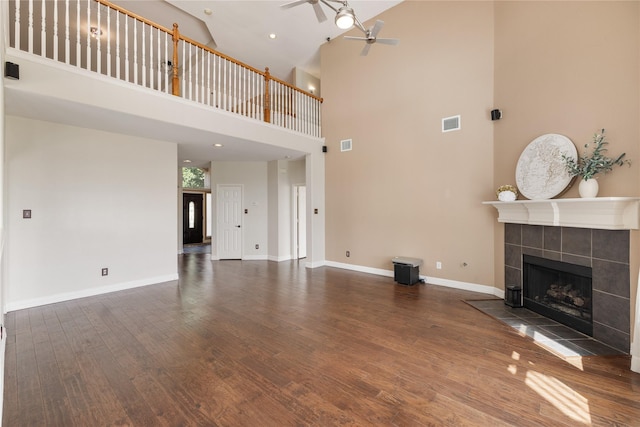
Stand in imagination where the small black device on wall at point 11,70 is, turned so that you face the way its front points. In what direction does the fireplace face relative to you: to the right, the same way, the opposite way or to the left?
the opposite way

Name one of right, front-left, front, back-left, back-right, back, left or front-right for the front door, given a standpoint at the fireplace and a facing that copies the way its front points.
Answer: front-right

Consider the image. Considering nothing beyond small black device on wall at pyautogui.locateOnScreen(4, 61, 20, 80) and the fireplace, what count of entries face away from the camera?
0

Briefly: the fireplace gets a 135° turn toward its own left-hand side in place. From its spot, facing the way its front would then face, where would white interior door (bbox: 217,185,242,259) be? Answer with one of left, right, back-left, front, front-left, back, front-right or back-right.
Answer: back

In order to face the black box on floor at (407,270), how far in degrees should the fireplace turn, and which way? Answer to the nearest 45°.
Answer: approximately 45° to its right

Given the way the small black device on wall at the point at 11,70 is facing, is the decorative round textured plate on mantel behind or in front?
in front

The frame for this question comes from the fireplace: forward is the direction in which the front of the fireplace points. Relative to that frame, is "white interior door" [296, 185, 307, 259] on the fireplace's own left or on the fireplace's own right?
on the fireplace's own right

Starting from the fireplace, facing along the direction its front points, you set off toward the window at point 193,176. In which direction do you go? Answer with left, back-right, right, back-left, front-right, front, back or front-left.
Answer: front-right

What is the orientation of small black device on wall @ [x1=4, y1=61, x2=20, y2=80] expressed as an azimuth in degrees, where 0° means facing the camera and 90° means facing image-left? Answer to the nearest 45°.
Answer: approximately 315°

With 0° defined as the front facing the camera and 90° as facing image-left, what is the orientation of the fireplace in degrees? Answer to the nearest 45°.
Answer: approximately 45°

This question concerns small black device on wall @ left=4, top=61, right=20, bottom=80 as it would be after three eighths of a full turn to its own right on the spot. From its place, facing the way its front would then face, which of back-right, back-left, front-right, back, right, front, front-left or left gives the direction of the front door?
back-right
